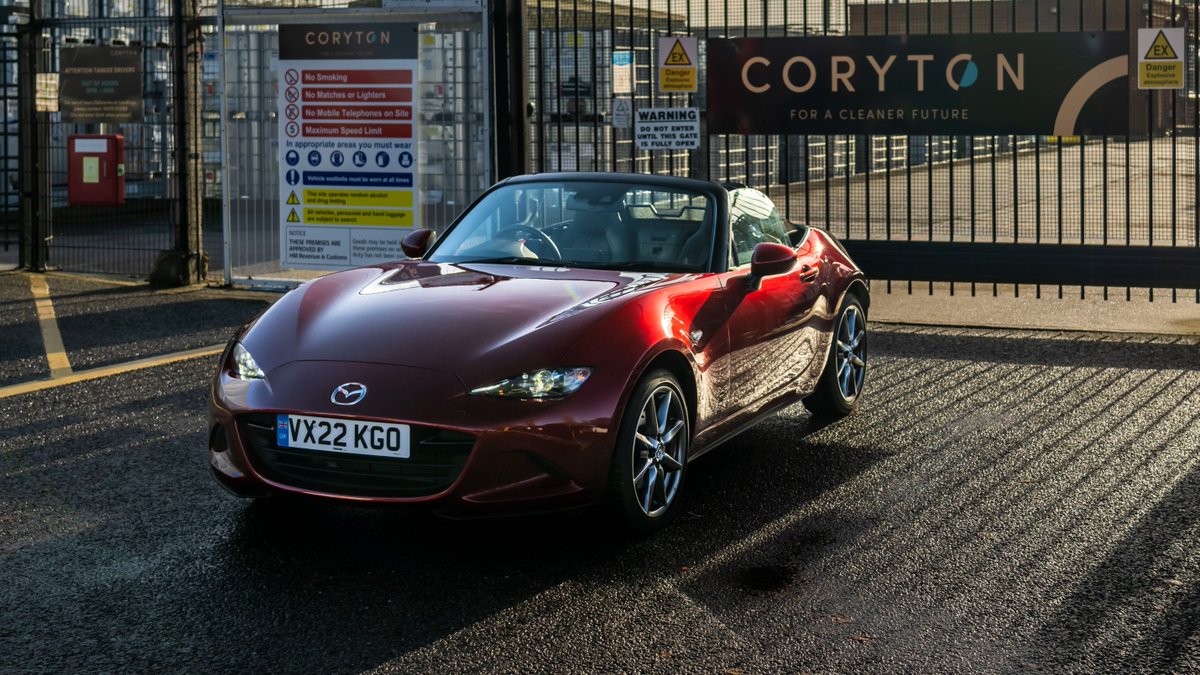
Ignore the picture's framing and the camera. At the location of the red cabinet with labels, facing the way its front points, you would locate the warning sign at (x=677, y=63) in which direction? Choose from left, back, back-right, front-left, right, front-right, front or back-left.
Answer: front-left

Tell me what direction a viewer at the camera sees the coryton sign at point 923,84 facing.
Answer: facing the viewer

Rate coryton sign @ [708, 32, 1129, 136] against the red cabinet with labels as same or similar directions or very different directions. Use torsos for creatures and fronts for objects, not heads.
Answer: same or similar directions

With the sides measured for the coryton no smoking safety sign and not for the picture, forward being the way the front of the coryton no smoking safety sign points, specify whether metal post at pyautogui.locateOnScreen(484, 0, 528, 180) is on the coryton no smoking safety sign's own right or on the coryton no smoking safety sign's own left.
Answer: on the coryton no smoking safety sign's own left

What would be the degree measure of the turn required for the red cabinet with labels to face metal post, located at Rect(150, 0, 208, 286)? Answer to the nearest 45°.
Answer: approximately 45° to its left

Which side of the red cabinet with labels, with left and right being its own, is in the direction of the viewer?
front

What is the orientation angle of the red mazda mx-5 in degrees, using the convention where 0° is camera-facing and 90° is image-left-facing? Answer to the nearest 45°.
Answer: approximately 45°

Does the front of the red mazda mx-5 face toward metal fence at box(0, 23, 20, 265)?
no

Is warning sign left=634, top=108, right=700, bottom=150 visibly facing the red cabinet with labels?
no

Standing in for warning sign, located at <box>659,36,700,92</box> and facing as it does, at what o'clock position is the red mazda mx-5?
The red mazda mx-5 is roughly at 12 o'clock from the warning sign.

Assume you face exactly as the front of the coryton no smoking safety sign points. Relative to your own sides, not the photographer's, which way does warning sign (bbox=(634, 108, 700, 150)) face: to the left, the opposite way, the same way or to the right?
the same way

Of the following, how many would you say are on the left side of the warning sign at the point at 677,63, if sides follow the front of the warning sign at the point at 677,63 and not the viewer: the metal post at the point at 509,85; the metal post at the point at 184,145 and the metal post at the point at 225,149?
0

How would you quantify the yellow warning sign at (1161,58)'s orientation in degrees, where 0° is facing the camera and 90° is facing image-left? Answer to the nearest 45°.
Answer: approximately 0°
